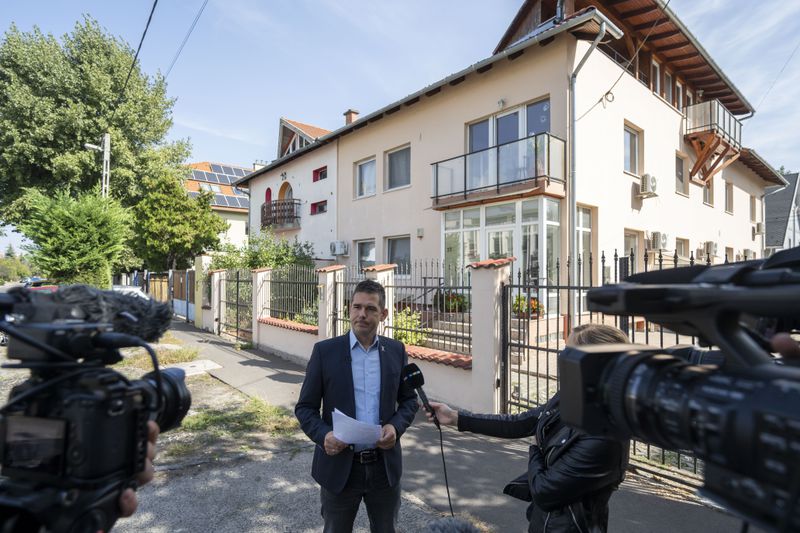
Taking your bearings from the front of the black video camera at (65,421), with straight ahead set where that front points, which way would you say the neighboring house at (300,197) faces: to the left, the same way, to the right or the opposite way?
the opposite way

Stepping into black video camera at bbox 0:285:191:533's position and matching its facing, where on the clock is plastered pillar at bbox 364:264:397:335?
The plastered pillar is roughly at 12 o'clock from the black video camera.

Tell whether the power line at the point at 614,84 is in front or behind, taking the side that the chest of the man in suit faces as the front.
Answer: behind

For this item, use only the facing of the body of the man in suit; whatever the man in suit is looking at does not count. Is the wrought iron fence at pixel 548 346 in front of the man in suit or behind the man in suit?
behind

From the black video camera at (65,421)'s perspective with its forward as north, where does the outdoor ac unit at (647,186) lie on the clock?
The outdoor ac unit is roughly at 1 o'clock from the black video camera.

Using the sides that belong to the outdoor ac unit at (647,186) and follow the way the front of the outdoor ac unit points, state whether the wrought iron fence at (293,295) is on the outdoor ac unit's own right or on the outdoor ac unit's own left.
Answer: on the outdoor ac unit's own right

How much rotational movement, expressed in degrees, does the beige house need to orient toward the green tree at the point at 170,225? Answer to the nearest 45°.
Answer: approximately 45° to its right

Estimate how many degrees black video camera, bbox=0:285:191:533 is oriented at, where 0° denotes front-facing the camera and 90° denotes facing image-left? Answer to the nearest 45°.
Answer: approximately 225°

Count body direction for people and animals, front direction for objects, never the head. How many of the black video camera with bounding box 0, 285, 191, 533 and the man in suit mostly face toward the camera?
1
